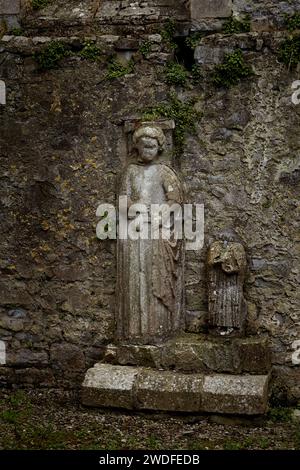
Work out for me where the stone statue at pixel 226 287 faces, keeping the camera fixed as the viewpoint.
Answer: facing the viewer

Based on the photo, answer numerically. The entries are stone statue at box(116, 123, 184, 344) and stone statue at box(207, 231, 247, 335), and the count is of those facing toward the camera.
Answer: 2

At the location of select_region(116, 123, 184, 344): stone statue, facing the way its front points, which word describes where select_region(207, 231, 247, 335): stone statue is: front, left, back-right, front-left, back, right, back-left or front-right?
left
